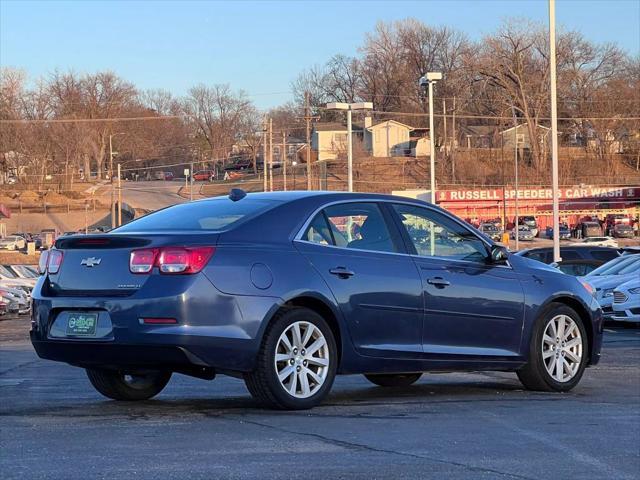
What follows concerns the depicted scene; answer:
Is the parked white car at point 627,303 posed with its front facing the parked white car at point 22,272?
no

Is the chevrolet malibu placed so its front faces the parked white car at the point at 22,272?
no

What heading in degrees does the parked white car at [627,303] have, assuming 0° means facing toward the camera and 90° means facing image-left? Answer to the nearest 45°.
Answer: approximately 45°

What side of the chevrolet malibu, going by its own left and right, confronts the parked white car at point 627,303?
front

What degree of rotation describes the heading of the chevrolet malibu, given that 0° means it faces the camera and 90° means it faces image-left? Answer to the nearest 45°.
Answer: approximately 225°

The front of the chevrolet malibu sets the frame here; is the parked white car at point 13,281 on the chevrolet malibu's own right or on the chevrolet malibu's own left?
on the chevrolet malibu's own left

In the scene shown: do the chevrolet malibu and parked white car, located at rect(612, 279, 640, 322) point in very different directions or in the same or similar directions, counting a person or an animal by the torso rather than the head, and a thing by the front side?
very different directions

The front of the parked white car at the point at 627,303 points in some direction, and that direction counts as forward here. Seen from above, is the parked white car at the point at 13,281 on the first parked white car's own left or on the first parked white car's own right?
on the first parked white car's own right
